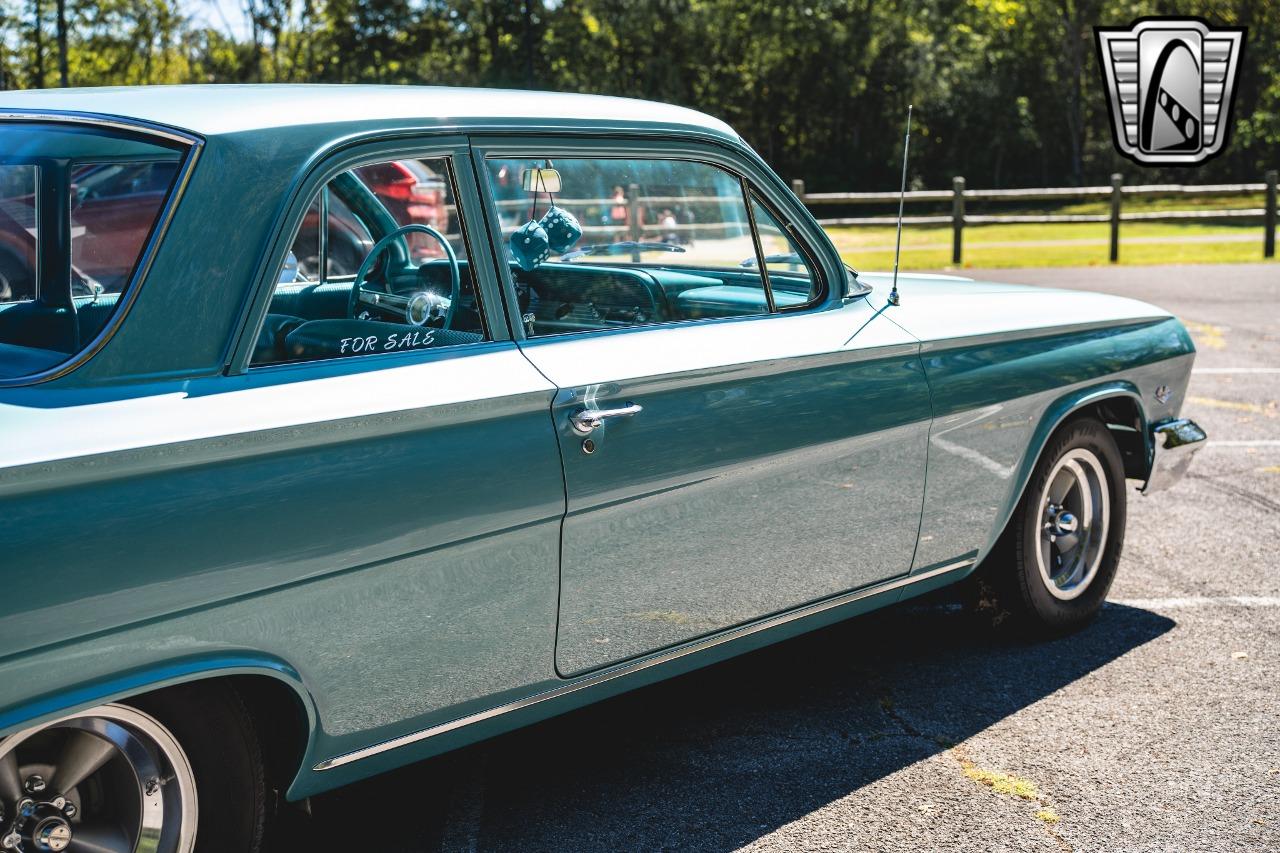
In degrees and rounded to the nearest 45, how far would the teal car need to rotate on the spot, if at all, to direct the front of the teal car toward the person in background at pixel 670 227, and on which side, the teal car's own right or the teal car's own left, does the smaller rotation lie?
0° — it already faces them

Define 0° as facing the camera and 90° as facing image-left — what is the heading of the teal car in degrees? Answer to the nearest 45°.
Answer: approximately 225°
